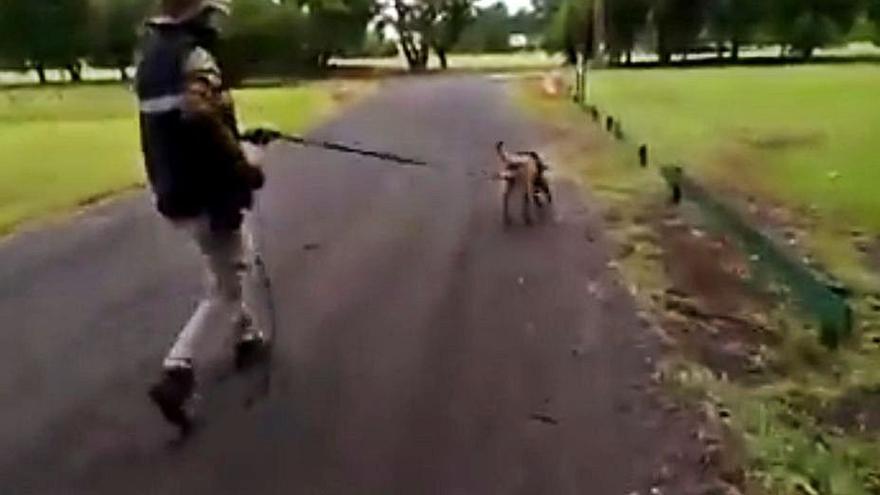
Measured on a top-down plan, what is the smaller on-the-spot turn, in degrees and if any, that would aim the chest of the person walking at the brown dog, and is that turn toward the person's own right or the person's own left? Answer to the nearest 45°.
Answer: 0° — they already face it

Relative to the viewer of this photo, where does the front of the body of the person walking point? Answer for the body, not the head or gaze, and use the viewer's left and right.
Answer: facing away from the viewer and to the right of the viewer

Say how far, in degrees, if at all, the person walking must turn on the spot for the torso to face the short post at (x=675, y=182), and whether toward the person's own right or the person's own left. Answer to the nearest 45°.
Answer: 0° — they already face it

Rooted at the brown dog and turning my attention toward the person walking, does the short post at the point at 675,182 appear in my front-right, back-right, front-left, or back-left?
back-left

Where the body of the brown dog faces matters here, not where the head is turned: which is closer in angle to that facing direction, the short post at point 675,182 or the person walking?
the short post
